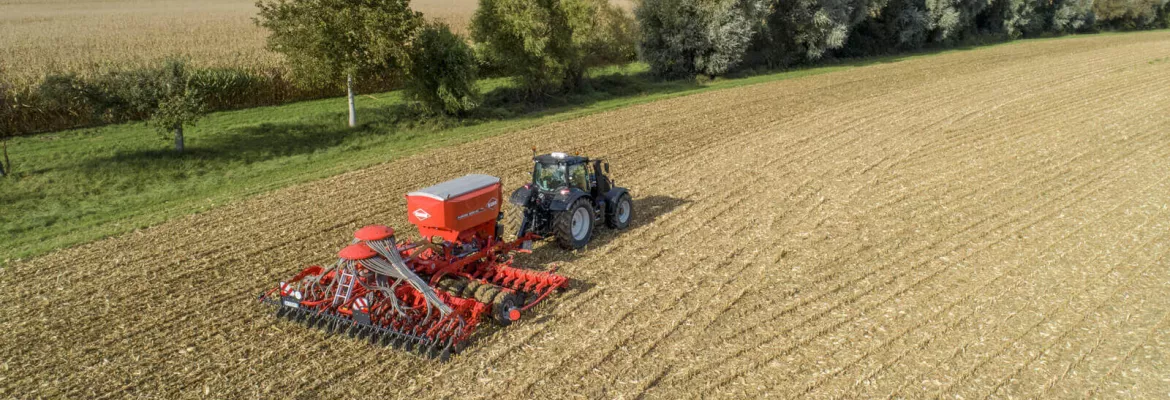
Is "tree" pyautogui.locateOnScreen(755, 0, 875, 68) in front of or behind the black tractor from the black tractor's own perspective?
in front

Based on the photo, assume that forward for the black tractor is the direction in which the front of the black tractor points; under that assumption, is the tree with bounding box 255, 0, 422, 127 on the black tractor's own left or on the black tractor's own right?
on the black tractor's own left

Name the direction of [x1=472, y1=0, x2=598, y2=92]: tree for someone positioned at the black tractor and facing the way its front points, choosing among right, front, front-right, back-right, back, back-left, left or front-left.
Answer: front-left

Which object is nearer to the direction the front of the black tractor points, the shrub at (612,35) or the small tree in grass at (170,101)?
the shrub

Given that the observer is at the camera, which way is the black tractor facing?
facing away from the viewer and to the right of the viewer

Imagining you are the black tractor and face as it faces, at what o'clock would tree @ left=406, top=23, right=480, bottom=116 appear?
The tree is roughly at 10 o'clock from the black tractor.

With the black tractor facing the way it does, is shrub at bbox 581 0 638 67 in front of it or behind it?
in front

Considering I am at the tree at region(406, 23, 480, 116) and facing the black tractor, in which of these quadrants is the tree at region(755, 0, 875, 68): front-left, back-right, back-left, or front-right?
back-left

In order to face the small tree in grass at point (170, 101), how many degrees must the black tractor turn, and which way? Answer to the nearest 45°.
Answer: approximately 90° to its left

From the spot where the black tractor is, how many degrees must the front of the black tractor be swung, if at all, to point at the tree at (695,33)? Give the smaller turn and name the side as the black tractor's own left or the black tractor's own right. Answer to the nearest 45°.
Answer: approximately 45° to the black tractor's own left
